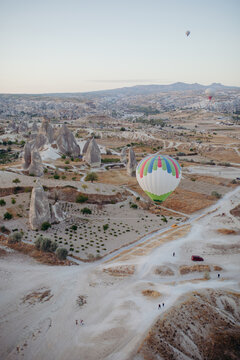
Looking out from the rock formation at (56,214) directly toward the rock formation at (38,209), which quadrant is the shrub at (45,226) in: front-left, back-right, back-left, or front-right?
front-left

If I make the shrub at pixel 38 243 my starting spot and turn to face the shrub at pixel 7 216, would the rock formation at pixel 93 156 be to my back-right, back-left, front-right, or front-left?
front-right
